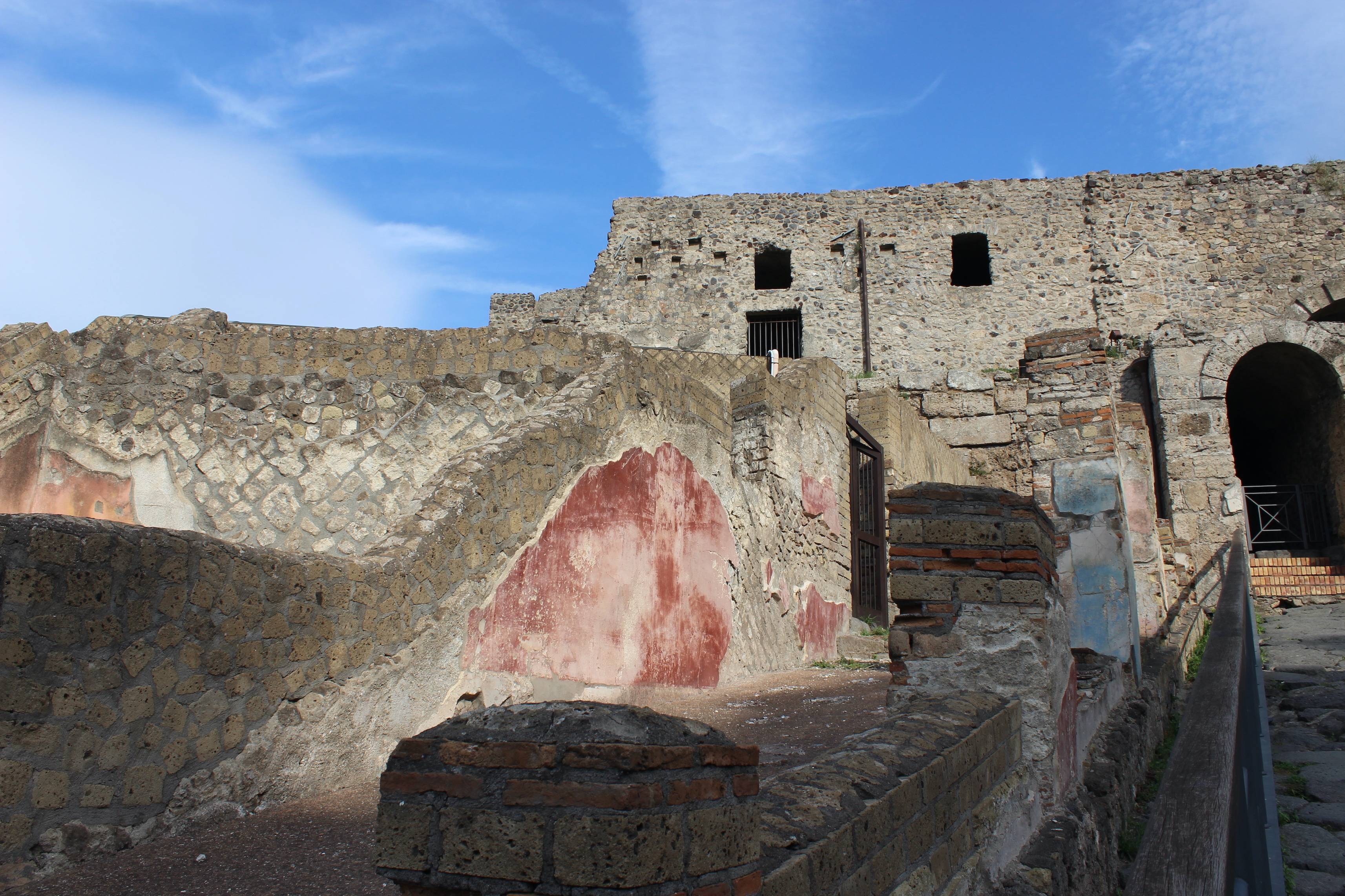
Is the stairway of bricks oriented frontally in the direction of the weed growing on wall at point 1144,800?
yes

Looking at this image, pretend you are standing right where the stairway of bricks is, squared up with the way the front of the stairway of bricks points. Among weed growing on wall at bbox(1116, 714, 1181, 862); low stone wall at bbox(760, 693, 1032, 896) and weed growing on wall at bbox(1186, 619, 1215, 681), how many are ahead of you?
3

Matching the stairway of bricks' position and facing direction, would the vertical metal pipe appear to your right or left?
on your right

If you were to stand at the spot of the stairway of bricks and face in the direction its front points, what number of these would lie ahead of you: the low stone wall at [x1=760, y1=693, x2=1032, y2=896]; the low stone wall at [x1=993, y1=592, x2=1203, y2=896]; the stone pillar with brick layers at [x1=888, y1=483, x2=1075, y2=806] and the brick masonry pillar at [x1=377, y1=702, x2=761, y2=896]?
4

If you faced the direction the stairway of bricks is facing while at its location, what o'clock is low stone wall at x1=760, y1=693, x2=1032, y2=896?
The low stone wall is roughly at 12 o'clock from the stairway of bricks.

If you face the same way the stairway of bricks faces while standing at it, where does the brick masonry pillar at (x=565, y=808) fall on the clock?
The brick masonry pillar is roughly at 12 o'clock from the stairway of bricks.

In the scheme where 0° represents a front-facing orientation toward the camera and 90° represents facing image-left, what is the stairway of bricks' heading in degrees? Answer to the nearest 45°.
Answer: approximately 0°

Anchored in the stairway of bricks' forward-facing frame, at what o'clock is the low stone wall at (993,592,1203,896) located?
The low stone wall is roughly at 12 o'clock from the stairway of bricks.
